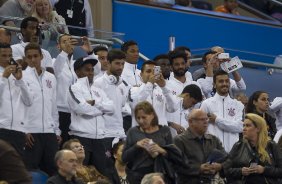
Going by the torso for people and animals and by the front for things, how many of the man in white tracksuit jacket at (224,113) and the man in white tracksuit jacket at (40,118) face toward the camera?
2

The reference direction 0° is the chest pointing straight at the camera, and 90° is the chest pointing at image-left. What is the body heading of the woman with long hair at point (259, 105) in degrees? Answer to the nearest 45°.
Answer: approximately 315°

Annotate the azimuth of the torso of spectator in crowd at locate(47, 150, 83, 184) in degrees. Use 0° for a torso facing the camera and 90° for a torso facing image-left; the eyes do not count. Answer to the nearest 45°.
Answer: approximately 315°

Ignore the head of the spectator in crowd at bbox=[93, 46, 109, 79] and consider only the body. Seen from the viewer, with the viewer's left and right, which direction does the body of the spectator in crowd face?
facing the viewer and to the right of the viewer

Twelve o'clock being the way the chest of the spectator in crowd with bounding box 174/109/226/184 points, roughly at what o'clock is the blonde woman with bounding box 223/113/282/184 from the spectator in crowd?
The blonde woman is roughly at 10 o'clock from the spectator in crowd.

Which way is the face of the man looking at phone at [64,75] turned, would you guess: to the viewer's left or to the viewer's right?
to the viewer's right
